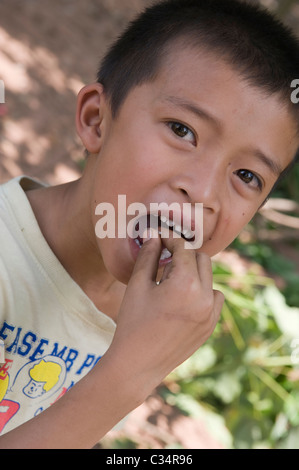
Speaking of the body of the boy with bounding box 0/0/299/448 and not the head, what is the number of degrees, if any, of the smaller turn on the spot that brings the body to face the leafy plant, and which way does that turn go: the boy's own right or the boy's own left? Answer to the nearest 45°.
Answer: approximately 135° to the boy's own left
